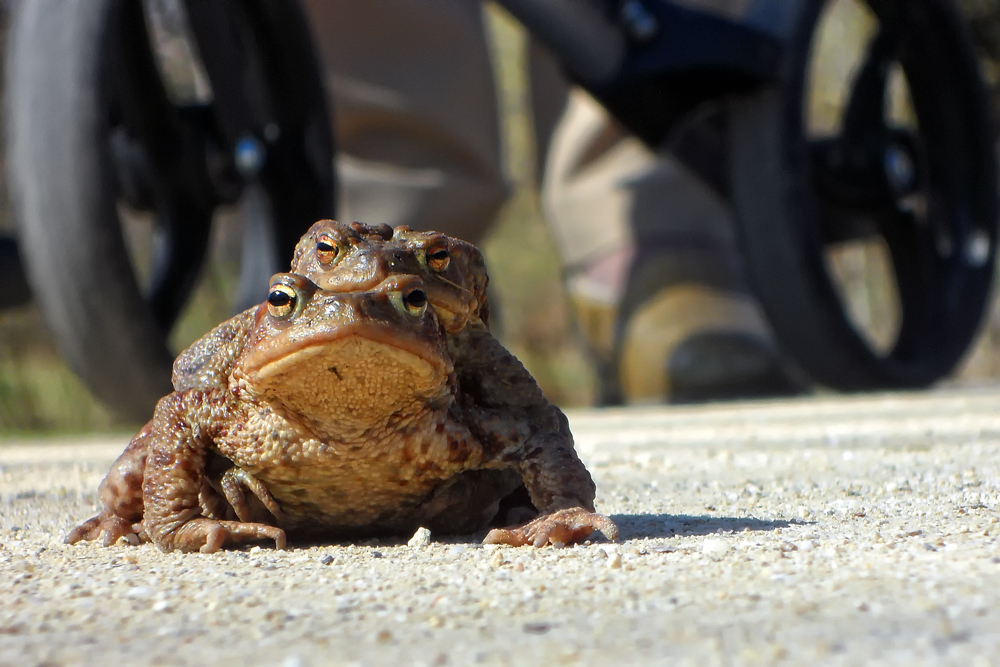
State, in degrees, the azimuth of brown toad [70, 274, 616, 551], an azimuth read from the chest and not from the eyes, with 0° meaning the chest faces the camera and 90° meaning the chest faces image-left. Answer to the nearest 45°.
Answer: approximately 0°
